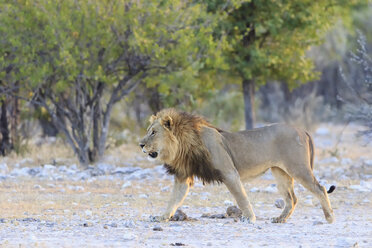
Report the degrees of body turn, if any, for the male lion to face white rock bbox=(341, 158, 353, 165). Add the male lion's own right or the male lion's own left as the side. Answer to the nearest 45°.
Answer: approximately 90° to the male lion's own right

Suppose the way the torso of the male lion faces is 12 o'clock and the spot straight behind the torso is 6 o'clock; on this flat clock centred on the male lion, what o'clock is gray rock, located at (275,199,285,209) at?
The gray rock is roughly at 4 o'clock from the male lion.

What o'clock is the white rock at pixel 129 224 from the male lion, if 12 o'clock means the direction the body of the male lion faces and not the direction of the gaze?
The white rock is roughly at 11 o'clock from the male lion.

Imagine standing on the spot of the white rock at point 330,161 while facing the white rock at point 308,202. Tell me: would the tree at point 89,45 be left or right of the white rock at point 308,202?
right

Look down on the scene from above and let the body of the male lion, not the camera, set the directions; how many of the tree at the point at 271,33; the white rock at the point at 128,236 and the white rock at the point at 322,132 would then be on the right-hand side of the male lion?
2

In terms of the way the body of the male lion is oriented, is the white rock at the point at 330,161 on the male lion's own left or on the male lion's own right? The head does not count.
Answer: on the male lion's own right

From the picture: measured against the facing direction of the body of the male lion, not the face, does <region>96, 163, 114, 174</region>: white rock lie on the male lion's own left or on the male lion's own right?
on the male lion's own right

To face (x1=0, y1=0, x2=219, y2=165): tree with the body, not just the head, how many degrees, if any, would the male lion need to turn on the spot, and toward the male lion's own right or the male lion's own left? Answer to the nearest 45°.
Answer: approximately 45° to the male lion's own right

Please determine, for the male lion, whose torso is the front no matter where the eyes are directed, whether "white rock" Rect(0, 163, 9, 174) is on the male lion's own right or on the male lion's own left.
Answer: on the male lion's own right

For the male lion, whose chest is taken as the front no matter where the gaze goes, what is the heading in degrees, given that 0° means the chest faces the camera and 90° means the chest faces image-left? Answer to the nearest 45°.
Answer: approximately 90°
